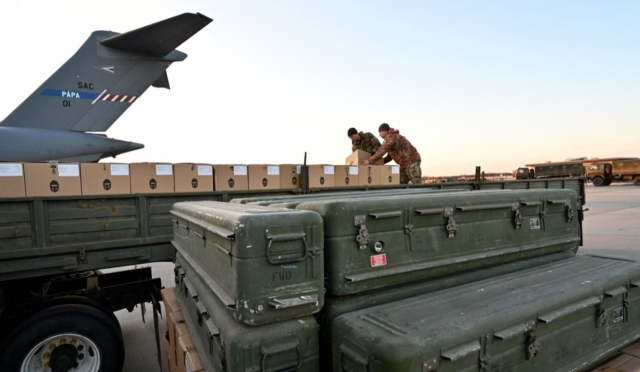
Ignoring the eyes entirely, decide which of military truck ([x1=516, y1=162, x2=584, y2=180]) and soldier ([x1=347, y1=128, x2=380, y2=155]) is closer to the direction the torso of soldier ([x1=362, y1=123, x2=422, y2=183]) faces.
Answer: the soldier

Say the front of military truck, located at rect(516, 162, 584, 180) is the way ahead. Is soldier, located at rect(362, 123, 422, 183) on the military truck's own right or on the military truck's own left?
on the military truck's own left

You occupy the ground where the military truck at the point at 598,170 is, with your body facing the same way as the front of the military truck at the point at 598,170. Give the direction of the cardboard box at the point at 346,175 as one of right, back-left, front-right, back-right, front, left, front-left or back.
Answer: left

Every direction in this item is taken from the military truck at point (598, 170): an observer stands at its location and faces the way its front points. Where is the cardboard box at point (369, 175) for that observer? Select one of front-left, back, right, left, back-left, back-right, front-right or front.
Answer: left

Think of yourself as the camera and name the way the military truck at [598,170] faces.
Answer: facing to the left of the viewer

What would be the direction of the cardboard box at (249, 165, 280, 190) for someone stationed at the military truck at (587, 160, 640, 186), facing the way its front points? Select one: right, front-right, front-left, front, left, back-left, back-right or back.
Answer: left

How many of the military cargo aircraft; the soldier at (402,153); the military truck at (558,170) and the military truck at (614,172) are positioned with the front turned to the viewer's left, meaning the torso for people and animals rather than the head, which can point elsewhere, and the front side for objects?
4

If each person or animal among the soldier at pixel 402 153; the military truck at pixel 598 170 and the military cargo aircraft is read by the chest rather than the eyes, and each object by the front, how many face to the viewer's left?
3

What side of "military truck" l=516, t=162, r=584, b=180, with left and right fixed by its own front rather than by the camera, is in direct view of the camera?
left

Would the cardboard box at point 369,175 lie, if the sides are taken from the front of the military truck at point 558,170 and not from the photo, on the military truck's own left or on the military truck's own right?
on the military truck's own left

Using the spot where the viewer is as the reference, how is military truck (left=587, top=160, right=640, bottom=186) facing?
facing to the left of the viewer

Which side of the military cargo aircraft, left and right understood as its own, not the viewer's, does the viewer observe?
left

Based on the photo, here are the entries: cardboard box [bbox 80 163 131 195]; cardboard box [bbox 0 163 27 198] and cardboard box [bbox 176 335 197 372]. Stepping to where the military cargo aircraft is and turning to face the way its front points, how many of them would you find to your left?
3

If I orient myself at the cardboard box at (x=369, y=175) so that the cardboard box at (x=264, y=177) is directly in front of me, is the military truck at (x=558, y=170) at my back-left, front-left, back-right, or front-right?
back-right

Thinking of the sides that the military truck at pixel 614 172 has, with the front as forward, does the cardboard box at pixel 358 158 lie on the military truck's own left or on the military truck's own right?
on the military truck's own left

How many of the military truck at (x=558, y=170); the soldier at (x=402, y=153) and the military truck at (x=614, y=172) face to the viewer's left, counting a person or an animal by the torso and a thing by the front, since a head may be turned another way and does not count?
3

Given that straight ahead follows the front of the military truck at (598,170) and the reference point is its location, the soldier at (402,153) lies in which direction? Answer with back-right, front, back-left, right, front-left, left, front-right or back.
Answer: left

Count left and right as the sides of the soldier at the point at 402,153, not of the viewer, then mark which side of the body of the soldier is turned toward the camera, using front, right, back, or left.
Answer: left

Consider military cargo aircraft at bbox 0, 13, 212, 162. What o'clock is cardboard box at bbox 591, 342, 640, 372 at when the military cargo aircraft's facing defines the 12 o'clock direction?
The cardboard box is roughly at 8 o'clock from the military cargo aircraft.
